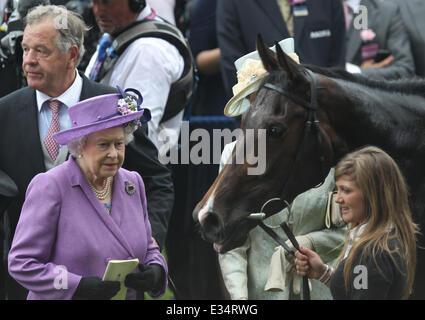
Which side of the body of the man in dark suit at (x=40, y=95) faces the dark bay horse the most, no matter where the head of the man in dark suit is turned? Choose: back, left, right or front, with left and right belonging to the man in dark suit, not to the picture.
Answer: left

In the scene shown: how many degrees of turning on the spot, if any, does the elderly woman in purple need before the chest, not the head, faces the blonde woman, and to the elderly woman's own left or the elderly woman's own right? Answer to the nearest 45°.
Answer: approximately 45° to the elderly woman's own left

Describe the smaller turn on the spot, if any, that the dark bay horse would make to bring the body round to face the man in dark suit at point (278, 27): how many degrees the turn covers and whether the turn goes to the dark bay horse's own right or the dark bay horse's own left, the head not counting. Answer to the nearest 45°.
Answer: approximately 90° to the dark bay horse's own right

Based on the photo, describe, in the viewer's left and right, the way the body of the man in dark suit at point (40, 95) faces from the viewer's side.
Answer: facing the viewer and to the left of the viewer

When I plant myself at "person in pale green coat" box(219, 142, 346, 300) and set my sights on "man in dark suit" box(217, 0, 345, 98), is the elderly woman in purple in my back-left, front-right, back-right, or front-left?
back-left

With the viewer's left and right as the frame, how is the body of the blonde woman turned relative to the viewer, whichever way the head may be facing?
facing to the left of the viewer

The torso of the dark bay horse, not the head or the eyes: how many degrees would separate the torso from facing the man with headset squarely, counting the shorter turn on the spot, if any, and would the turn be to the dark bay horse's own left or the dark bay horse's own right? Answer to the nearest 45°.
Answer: approximately 45° to the dark bay horse's own right

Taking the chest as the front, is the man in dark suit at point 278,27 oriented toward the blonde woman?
yes

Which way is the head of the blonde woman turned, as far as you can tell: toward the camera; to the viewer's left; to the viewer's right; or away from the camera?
to the viewer's left

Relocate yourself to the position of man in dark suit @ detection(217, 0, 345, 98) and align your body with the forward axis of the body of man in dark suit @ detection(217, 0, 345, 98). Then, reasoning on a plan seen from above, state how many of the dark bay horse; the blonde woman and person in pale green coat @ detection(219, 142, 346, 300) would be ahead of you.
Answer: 3

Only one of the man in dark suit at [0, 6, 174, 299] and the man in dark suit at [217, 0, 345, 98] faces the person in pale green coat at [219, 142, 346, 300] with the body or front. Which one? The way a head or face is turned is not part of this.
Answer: the man in dark suit at [217, 0, 345, 98]

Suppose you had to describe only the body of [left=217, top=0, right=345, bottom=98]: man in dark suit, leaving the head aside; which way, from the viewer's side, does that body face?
toward the camera

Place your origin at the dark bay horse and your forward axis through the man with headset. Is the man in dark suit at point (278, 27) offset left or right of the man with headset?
right
